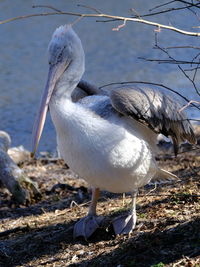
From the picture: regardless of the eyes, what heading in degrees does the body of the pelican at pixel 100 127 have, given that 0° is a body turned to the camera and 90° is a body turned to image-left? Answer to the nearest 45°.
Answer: approximately 45°
